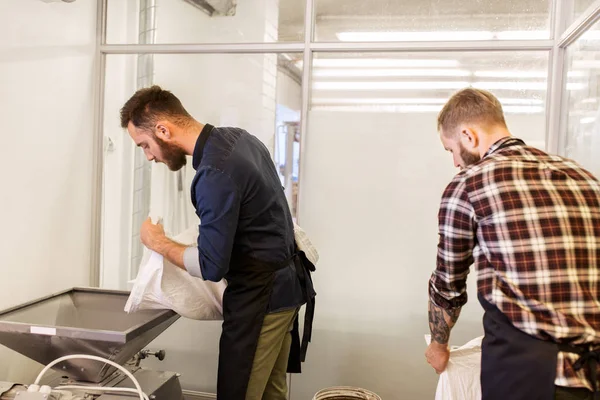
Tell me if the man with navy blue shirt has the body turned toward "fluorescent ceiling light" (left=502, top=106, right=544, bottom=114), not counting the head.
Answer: no

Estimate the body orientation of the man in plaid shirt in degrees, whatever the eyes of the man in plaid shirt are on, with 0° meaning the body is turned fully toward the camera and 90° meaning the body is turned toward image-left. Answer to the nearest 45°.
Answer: approximately 135°

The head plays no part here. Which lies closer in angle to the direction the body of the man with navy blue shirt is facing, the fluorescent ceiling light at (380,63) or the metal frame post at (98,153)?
the metal frame post

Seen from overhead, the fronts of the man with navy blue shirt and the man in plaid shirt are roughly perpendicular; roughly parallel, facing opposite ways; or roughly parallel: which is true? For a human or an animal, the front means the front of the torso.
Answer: roughly perpendicular

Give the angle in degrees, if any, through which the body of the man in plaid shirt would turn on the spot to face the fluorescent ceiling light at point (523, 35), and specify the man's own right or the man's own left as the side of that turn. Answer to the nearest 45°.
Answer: approximately 45° to the man's own right

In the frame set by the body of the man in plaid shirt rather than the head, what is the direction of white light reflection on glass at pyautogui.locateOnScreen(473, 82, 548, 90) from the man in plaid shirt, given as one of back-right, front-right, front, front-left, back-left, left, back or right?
front-right

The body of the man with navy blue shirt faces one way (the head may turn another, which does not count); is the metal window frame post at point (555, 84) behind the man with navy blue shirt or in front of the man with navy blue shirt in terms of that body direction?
behind

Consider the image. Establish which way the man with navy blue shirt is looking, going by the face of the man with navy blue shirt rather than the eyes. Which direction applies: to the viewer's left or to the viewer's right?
to the viewer's left

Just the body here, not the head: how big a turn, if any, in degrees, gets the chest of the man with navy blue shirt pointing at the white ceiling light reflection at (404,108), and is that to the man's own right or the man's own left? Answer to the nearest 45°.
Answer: approximately 135° to the man's own right

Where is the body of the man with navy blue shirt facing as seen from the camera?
to the viewer's left

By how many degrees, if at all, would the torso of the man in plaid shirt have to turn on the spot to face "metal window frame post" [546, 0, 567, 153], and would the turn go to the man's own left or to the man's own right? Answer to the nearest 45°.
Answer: approximately 45° to the man's own right

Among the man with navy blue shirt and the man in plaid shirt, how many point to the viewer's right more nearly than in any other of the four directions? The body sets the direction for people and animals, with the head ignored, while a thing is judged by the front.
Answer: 0

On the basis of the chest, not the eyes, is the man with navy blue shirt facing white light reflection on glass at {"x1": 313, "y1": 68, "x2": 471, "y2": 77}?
no

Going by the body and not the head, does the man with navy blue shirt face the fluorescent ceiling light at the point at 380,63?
no
